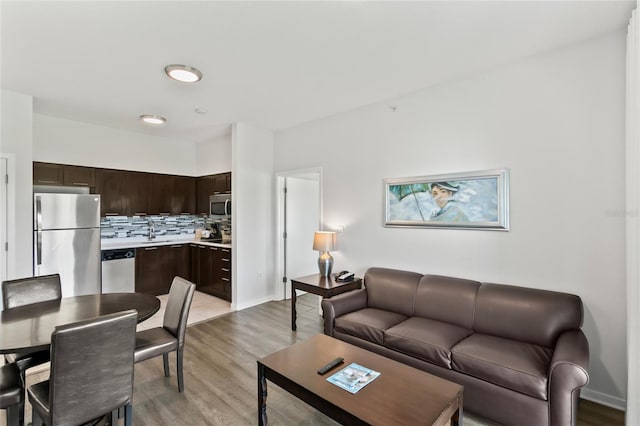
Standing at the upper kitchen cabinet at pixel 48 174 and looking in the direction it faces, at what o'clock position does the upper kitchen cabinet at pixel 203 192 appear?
the upper kitchen cabinet at pixel 203 192 is roughly at 9 o'clock from the upper kitchen cabinet at pixel 48 174.

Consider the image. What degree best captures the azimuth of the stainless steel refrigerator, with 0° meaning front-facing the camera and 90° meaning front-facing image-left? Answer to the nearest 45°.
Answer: approximately 0°

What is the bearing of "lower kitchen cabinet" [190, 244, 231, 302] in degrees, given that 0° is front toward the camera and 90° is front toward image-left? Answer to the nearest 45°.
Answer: approximately 45°

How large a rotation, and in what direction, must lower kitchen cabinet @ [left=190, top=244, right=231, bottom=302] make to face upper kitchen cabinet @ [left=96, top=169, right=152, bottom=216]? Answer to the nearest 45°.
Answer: approximately 45° to its right

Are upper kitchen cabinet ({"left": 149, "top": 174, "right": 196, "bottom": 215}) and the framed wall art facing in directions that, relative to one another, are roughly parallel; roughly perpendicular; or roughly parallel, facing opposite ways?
roughly perpendicular

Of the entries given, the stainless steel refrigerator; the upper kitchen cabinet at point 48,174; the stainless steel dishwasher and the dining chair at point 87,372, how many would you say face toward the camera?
3

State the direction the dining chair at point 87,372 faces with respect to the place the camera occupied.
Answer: facing away from the viewer and to the left of the viewer
